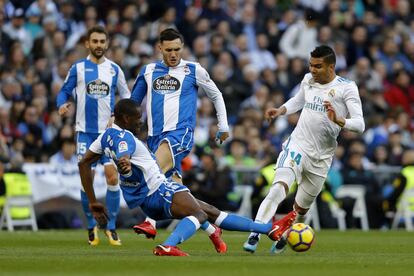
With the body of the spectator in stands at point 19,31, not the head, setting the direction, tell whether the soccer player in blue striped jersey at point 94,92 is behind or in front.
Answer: in front

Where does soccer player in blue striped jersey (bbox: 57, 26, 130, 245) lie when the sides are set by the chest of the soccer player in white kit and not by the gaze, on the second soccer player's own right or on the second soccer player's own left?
on the second soccer player's own right

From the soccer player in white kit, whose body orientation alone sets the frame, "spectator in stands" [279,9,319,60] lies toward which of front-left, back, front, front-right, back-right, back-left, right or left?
back-right

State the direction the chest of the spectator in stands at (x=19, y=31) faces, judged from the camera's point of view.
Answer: toward the camera

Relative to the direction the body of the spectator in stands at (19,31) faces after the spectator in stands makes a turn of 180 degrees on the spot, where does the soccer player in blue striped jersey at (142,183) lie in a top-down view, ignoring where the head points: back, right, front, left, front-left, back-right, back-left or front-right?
back

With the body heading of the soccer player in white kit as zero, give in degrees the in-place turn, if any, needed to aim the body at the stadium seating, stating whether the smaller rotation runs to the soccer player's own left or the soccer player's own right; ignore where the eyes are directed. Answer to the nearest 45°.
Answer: approximately 135° to the soccer player's own right

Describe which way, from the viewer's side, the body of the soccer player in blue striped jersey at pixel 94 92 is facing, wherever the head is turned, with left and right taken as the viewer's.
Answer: facing the viewer

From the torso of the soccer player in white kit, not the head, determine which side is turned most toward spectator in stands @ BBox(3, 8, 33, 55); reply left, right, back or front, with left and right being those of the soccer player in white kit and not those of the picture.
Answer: right
